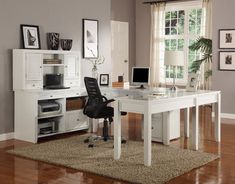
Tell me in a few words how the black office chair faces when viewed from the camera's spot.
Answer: facing away from the viewer and to the right of the viewer

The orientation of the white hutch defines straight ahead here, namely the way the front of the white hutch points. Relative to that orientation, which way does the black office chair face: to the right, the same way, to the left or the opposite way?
to the left

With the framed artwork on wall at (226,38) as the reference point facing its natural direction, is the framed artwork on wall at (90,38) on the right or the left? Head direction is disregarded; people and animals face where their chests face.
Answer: on its right

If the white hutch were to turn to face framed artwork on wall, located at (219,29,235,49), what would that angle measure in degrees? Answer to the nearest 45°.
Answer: approximately 45° to its left

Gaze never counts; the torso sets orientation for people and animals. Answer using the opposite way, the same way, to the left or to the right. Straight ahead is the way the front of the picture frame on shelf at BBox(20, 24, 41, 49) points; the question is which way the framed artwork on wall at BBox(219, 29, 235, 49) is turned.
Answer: to the right

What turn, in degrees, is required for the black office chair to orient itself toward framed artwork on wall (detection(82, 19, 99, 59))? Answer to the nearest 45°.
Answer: approximately 45° to its left

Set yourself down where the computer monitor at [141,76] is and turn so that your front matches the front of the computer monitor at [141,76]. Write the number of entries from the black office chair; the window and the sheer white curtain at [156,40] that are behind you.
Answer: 2

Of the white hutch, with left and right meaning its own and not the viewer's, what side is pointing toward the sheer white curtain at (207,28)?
left

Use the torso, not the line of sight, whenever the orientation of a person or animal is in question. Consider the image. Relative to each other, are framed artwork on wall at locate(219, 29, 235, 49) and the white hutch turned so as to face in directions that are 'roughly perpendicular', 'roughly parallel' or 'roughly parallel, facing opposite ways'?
roughly perpendicular
